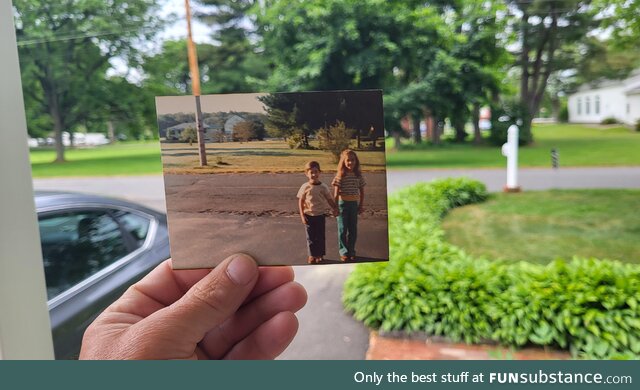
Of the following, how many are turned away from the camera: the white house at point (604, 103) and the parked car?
0

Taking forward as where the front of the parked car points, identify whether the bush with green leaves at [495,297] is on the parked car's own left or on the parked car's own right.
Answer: on the parked car's own left

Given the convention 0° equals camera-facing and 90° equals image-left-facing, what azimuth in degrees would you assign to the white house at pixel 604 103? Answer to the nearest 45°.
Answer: approximately 45°

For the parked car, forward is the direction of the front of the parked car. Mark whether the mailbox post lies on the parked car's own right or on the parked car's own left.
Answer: on the parked car's own left
